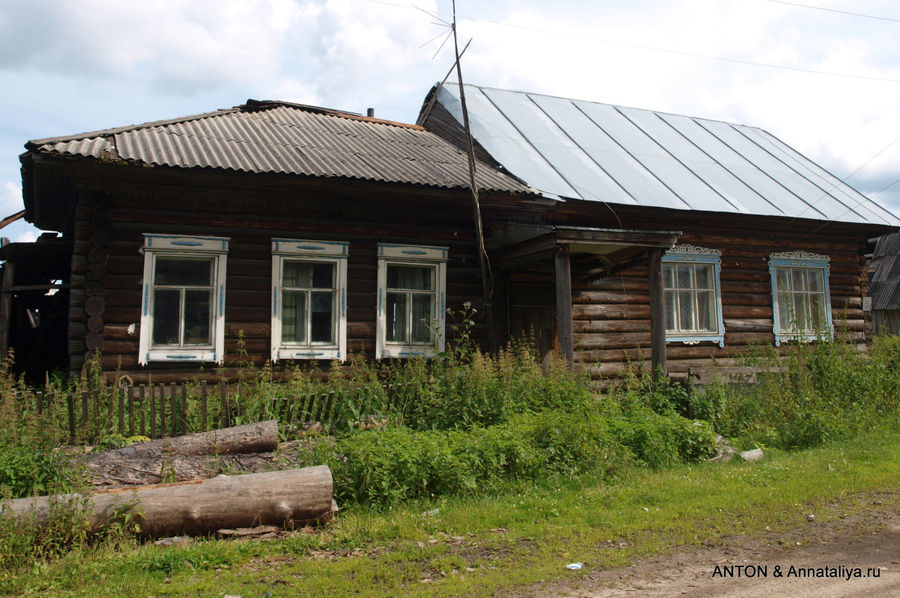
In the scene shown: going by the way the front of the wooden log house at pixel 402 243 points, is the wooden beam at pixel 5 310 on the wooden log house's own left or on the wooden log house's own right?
on the wooden log house's own right

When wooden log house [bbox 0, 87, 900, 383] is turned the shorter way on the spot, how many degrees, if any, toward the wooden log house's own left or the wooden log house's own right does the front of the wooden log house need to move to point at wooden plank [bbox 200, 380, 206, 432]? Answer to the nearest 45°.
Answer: approximately 45° to the wooden log house's own right

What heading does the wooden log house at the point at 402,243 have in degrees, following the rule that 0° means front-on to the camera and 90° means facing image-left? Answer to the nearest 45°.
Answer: approximately 0°

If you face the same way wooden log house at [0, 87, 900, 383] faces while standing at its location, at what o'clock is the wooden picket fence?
The wooden picket fence is roughly at 1 o'clock from the wooden log house.

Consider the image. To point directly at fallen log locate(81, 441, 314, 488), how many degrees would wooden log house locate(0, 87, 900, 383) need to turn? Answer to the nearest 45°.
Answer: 0° — it already faces it
